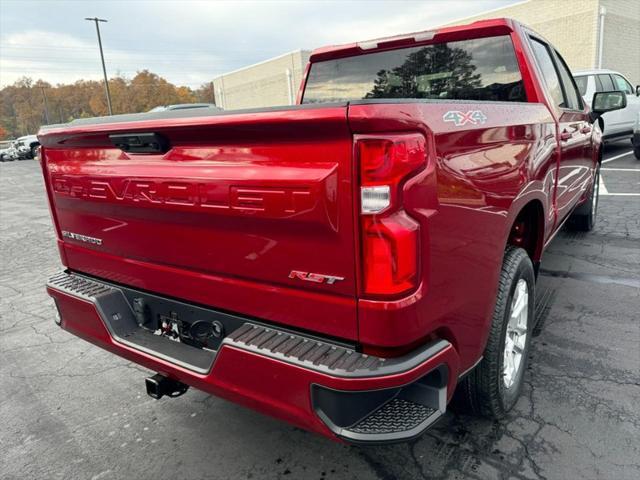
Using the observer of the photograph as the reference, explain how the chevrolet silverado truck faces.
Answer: facing away from the viewer and to the right of the viewer

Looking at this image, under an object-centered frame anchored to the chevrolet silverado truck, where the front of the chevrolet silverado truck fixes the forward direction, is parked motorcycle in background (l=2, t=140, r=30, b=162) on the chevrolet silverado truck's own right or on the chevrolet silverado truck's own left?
on the chevrolet silverado truck's own left

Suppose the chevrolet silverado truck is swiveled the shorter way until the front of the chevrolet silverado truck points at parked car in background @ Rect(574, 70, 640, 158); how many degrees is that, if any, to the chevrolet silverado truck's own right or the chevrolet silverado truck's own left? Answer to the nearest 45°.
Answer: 0° — it already faces it

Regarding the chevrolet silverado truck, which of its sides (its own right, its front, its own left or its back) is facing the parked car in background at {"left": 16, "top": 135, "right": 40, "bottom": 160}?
left
